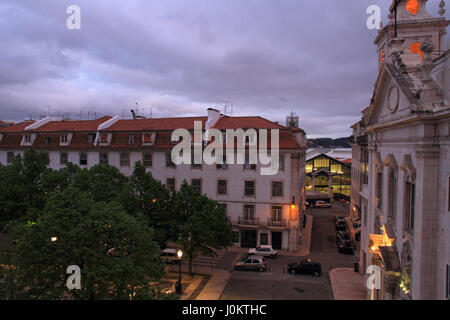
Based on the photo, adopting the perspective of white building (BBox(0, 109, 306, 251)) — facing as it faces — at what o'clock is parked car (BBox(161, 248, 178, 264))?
The parked car is roughly at 1 o'clock from the white building.

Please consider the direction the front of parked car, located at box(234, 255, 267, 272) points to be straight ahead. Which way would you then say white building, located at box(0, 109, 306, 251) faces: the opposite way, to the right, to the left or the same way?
to the left

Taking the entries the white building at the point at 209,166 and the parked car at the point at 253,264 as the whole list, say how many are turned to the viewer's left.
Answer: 1

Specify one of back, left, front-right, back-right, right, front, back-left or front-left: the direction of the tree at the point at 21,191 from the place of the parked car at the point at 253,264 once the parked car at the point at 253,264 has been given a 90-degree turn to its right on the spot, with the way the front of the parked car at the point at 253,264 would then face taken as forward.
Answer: left

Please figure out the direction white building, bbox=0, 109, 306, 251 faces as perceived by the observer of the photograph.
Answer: facing the viewer

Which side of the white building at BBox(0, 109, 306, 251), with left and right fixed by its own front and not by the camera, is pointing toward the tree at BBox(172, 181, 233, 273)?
front

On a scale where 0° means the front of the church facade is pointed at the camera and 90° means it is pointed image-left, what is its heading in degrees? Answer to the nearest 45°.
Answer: approximately 45°

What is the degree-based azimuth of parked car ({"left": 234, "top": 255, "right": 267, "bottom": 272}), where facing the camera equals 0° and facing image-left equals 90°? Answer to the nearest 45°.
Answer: approximately 90°

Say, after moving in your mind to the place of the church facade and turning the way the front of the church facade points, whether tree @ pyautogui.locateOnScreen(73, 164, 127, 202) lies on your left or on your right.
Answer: on your right

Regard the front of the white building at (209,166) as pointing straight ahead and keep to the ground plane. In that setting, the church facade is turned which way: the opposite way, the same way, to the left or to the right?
to the right

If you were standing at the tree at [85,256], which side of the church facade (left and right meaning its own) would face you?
front

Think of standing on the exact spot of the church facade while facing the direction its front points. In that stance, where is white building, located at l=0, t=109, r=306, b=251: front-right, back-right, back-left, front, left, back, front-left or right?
right

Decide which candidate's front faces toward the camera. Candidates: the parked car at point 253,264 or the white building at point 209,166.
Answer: the white building

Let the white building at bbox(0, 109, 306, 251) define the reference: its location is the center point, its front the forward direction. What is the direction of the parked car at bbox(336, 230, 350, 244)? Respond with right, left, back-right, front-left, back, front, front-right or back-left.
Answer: left

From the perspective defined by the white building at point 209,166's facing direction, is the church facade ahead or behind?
ahead
